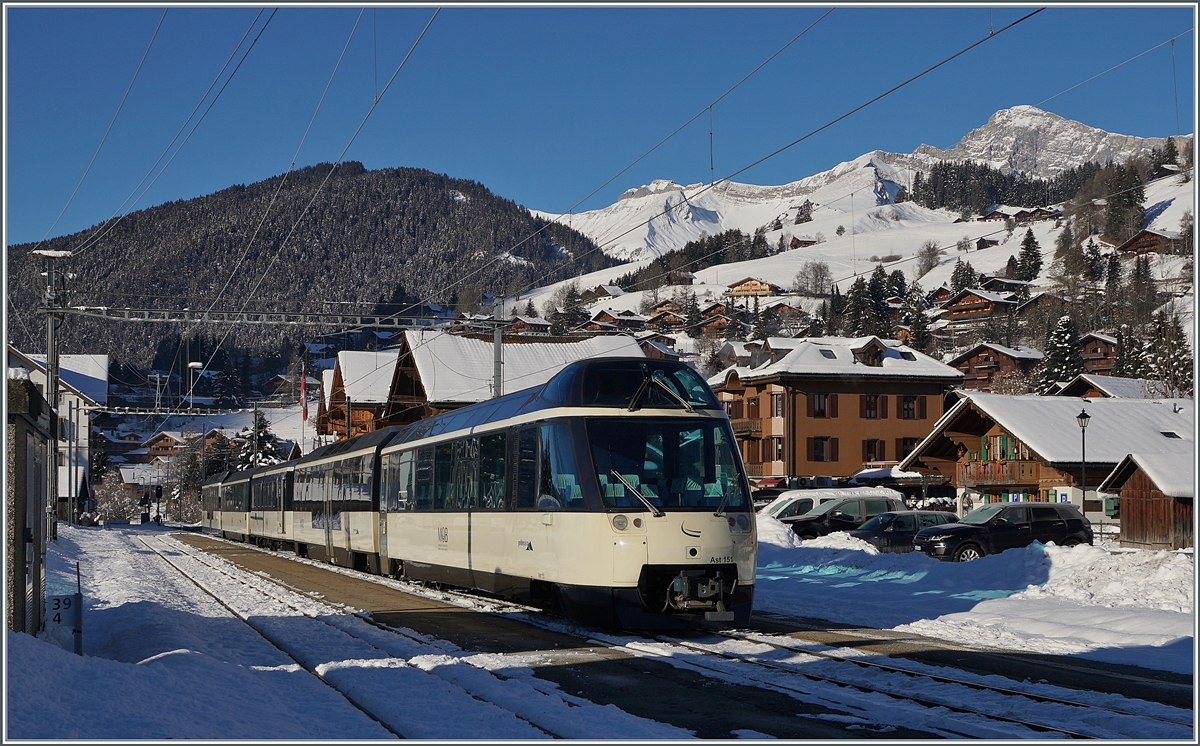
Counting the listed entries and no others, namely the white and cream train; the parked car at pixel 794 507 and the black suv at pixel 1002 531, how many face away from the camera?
0

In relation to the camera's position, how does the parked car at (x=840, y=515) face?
facing the viewer and to the left of the viewer

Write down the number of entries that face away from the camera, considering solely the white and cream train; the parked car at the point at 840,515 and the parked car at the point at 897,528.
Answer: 0

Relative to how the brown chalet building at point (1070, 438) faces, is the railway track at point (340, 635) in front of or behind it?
in front

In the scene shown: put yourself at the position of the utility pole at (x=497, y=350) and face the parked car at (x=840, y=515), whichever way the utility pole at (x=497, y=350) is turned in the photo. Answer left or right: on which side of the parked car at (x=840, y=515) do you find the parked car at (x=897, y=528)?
right

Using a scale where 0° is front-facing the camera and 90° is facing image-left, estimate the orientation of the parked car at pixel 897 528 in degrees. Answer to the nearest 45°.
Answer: approximately 45°

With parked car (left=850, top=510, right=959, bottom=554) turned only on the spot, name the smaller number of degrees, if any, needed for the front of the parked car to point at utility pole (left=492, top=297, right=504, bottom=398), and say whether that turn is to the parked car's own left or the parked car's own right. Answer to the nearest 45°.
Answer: approximately 45° to the parked car's own right

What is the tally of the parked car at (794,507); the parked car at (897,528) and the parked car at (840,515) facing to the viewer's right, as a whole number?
0

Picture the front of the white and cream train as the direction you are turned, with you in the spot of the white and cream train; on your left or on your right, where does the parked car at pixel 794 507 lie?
on your left

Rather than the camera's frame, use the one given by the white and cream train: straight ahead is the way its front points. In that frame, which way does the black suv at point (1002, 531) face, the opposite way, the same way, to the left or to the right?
to the right
